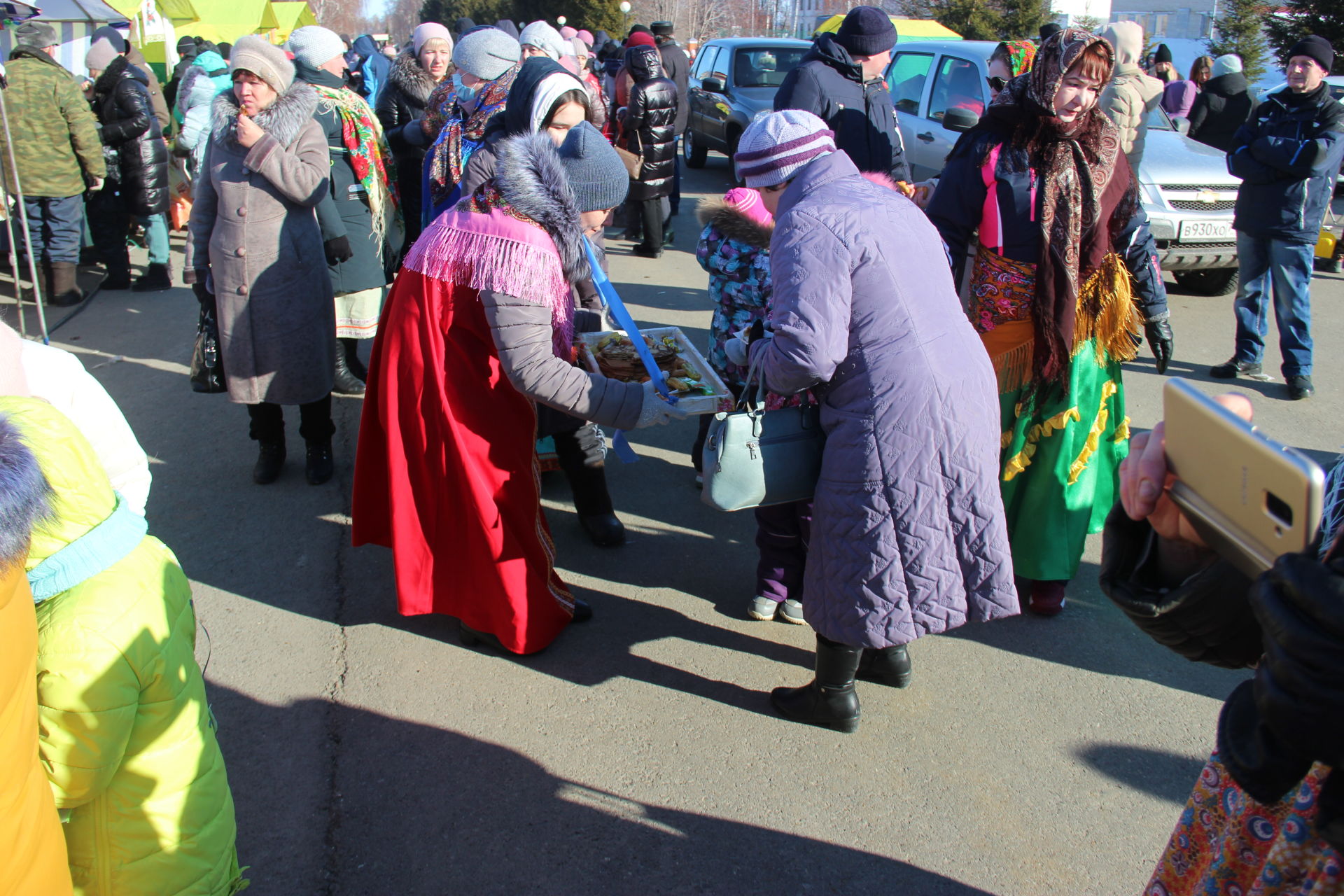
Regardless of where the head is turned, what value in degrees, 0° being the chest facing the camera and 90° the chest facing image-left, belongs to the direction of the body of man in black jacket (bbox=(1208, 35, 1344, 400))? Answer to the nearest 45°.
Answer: approximately 45°

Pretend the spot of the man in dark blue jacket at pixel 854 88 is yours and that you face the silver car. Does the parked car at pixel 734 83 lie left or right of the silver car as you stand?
left

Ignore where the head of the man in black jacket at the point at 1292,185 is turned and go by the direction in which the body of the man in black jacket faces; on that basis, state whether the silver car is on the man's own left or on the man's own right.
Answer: on the man's own right

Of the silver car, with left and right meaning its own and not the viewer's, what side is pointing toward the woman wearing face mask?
right

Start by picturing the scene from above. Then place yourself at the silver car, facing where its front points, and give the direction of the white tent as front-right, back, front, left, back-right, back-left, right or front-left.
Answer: back-right

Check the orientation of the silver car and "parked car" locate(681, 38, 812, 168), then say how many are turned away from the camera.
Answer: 0

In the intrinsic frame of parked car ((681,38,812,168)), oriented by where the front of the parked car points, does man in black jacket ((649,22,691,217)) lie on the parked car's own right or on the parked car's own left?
on the parked car's own right
